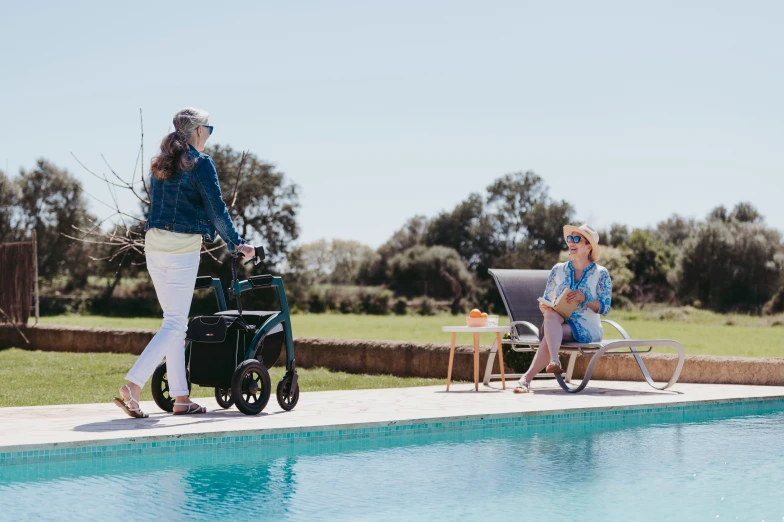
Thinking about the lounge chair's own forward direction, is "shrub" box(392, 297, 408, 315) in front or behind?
behind

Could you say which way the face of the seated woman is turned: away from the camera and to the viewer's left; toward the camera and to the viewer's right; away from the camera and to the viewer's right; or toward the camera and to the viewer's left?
toward the camera and to the viewer's left

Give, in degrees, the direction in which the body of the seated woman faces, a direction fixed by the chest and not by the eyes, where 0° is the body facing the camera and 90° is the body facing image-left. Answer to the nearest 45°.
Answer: approximately 45°

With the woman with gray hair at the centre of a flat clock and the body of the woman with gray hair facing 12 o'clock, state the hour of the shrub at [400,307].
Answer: The shrub is roughly at 11 o'clock from the woman with gray hair.

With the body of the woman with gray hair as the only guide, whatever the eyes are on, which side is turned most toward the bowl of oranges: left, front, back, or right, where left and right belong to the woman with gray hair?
front

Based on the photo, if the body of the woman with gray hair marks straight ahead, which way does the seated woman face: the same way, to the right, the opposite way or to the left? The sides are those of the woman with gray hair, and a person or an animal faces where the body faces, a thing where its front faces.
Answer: the opposite way

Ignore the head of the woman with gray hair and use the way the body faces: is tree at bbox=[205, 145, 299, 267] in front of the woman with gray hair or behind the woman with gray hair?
in front

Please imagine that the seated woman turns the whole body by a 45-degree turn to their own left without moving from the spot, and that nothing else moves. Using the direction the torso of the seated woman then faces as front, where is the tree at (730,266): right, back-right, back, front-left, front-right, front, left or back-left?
back

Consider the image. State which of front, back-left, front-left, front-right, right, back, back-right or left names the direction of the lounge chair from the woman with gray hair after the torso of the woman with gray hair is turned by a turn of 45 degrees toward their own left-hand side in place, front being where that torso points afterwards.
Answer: front-right

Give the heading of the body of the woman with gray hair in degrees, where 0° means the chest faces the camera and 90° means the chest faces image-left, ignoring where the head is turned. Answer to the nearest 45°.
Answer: approximately 225°
